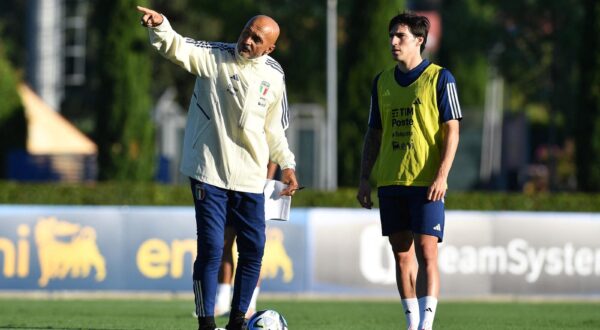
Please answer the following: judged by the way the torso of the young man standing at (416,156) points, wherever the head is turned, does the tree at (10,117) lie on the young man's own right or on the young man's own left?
on the young man's own right

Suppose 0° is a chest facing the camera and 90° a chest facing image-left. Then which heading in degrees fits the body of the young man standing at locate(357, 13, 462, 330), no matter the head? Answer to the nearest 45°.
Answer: approximately 45°

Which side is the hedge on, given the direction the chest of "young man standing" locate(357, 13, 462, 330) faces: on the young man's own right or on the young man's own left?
on the young man's own right

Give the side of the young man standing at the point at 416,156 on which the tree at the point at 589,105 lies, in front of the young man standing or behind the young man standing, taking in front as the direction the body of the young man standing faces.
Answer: behind

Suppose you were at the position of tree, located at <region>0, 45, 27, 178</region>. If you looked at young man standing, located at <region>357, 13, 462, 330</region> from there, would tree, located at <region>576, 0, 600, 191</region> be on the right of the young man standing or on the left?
left
